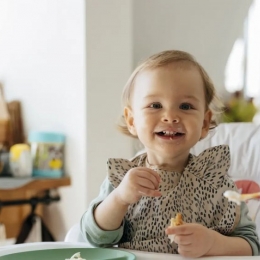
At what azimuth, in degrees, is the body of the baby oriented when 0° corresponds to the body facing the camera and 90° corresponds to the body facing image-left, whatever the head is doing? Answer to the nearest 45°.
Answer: approximately 0°

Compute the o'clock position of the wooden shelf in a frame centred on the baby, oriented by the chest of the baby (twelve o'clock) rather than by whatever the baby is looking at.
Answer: The wooden shelf is roughly at 5 o'clock from the baby.
